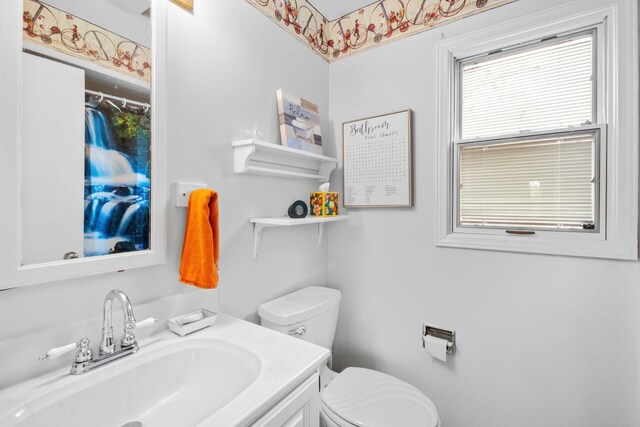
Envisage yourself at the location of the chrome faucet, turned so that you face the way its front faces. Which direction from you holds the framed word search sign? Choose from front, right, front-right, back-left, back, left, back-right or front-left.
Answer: front-left

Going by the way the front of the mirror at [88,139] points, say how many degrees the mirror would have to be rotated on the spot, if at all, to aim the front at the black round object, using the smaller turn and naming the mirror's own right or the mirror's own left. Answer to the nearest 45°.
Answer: approximately 45° to the mirror's own left

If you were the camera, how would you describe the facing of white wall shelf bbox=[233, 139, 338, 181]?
facing the viewer and to the right of the viewer

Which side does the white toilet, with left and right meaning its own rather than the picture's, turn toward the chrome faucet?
right

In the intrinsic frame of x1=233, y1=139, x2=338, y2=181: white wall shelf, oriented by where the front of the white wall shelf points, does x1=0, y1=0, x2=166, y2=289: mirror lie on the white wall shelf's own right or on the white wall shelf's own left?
on the white wall shelf's own right

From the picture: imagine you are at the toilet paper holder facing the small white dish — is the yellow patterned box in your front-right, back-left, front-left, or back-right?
front-right

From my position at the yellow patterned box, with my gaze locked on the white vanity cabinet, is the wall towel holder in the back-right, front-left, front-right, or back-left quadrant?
front-right

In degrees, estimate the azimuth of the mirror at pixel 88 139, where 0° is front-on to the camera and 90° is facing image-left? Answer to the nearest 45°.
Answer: approximately 315°

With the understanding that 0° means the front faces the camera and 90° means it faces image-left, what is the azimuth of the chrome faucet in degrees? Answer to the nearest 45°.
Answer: approximately 315°

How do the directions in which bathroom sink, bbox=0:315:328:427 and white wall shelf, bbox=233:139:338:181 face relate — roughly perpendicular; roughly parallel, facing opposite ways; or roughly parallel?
roughly parallel

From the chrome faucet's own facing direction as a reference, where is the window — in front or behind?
in front

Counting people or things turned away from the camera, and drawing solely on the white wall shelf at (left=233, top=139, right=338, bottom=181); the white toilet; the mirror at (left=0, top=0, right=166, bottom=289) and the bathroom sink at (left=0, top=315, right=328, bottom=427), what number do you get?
0
